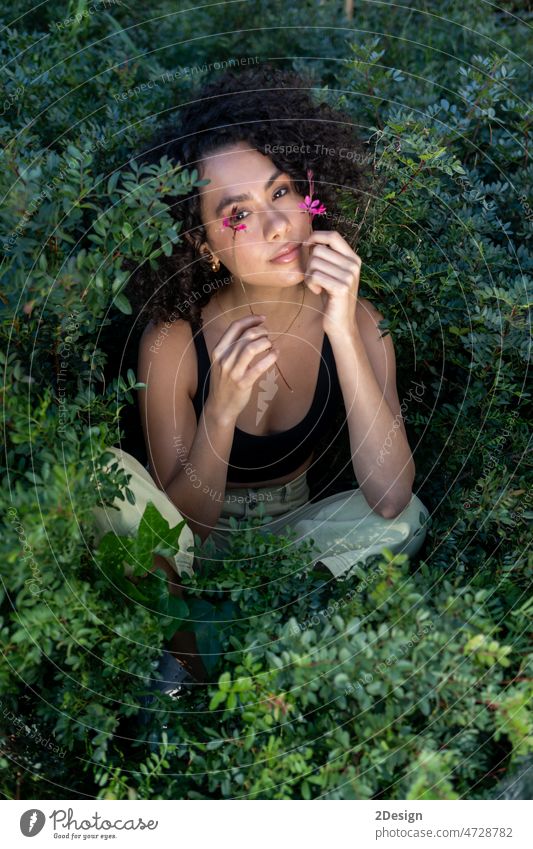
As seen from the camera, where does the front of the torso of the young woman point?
toward the camera
